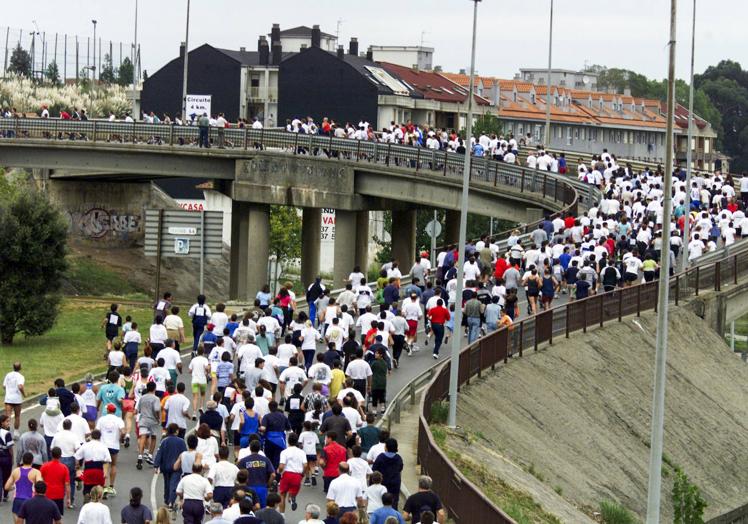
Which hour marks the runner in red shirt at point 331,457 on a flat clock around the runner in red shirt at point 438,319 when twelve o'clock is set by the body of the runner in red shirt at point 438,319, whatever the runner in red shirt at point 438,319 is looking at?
the runner in red shirt at point 331,457 is roughly at 6 o'clock from the runner in red shirt at point 438,319.

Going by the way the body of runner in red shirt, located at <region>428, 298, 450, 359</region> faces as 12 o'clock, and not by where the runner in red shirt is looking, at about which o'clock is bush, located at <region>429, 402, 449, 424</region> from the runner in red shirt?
The bush is roughly at 6 o'clock from the runner in red shirt.

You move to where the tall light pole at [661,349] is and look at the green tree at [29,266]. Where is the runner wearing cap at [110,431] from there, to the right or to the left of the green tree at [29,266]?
left

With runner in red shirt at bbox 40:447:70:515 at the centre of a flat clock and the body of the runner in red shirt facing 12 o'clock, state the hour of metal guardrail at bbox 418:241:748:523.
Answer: The metal guardrail is roughly at 1 o'clock from the runner in red shirt.

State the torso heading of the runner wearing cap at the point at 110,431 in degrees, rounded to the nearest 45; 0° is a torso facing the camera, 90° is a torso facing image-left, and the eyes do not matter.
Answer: approximately 180°

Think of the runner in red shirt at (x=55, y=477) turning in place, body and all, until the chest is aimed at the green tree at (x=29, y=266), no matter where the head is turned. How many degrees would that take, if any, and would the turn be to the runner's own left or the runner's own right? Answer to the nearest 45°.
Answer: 0° — they already face it

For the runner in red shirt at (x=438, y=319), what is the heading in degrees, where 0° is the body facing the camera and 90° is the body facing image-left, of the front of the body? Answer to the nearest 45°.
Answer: approximately 180°

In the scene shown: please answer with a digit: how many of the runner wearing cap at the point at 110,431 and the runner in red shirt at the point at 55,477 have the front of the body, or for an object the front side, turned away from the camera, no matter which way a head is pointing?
2

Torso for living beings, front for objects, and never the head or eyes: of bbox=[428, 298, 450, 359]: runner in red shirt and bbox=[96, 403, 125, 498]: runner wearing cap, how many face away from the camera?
2

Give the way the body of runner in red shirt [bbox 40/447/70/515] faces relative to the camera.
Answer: away from the camera

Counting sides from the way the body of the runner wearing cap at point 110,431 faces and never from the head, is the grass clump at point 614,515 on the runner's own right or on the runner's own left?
on the runner's own right

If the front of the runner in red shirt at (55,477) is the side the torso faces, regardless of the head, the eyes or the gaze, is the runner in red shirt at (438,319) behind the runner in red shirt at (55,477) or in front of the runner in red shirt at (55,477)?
in front

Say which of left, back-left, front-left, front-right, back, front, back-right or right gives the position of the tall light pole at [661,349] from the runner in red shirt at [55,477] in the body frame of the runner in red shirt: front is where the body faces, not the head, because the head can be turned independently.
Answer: right
